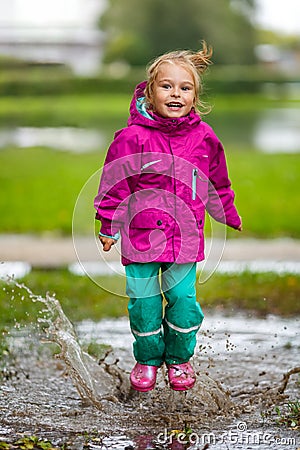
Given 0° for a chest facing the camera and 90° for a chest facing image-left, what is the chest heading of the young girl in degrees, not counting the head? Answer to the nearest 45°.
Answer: approximately 0°

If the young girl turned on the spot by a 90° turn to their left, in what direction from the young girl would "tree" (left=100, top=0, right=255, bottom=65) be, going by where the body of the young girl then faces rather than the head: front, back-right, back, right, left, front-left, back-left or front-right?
left
